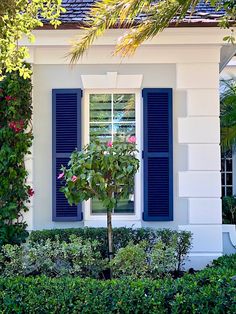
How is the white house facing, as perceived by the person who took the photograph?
facing the viewer

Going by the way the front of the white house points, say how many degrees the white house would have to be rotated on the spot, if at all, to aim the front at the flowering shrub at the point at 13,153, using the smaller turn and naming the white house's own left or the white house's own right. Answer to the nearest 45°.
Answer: approximately 90° to the white house's own right

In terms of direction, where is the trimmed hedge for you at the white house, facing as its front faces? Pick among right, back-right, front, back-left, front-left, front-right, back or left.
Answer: front

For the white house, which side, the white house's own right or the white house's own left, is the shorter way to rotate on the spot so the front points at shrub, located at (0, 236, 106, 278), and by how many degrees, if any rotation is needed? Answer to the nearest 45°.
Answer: approximately 45° to the white house's own right
